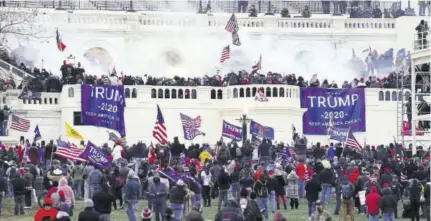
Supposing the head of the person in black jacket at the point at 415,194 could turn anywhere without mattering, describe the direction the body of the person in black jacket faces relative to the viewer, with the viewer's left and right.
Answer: facing away from the viewer

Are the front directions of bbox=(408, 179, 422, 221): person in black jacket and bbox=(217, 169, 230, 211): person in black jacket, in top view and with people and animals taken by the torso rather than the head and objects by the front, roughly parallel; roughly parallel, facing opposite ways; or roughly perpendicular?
roughly parallel

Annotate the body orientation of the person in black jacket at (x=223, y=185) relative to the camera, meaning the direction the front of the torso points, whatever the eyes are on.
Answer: away from the camera

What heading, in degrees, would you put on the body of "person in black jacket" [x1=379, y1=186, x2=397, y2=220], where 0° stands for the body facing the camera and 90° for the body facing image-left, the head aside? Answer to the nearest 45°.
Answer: approximately 180°

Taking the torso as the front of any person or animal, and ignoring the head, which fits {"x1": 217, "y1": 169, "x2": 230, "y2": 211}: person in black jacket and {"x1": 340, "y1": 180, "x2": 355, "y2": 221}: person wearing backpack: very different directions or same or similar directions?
same or similar directions

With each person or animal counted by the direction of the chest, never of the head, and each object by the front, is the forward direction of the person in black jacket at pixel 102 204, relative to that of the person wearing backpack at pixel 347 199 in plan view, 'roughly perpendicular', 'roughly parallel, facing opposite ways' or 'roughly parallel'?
roughly parallel

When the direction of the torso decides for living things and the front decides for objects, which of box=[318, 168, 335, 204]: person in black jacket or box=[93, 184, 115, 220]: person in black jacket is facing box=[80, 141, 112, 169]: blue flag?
box=[93, 184, 115, 220]: person in black jacket

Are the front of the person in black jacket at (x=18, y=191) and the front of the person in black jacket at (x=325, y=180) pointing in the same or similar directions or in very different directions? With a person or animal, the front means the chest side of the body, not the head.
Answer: same or similar directions

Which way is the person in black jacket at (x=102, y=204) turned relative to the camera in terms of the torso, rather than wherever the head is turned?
away from the camera

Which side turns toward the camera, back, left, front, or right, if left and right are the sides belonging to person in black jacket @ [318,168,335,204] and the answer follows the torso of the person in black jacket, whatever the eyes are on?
back

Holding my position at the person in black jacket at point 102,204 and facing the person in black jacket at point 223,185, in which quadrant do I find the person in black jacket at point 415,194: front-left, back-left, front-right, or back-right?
front-right

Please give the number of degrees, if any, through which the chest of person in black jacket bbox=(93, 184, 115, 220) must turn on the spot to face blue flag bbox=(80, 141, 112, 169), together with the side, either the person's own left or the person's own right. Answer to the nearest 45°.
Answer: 0° — they already face it

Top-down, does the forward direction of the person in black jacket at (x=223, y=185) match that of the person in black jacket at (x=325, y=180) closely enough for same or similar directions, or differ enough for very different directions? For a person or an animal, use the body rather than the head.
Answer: same or similar directions

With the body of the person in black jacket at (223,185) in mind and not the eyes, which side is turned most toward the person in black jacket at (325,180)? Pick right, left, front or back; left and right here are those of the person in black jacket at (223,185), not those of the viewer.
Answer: right

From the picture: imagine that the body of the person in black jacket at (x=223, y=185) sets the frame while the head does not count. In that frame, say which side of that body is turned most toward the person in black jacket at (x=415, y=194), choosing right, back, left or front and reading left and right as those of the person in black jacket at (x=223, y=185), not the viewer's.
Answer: right

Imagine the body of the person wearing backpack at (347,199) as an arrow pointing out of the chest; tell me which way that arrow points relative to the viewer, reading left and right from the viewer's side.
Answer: facing away from the viewer

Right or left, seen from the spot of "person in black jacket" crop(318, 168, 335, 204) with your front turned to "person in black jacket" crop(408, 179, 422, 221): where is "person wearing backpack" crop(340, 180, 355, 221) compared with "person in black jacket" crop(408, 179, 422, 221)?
right
